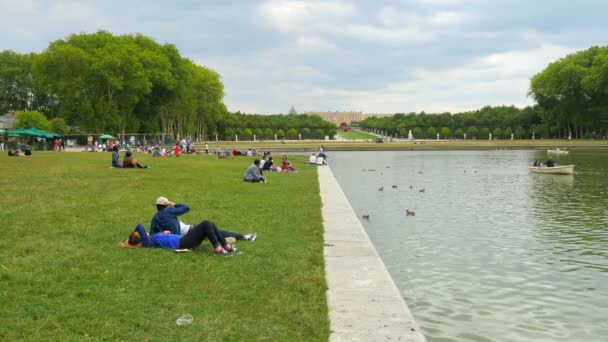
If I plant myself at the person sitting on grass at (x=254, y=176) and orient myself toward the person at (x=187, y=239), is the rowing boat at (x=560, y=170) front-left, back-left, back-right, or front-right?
back-left

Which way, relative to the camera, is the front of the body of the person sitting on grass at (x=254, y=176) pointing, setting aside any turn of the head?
to the viewer's right

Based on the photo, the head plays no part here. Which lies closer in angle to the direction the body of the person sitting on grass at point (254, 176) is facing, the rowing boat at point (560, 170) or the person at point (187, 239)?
the rowing boat

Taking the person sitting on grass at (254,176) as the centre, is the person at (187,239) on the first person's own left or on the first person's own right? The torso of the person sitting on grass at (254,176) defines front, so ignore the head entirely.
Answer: on the first person's own right

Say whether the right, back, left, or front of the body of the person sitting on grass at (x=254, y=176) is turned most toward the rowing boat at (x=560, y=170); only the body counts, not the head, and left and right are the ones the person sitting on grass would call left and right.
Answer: front
